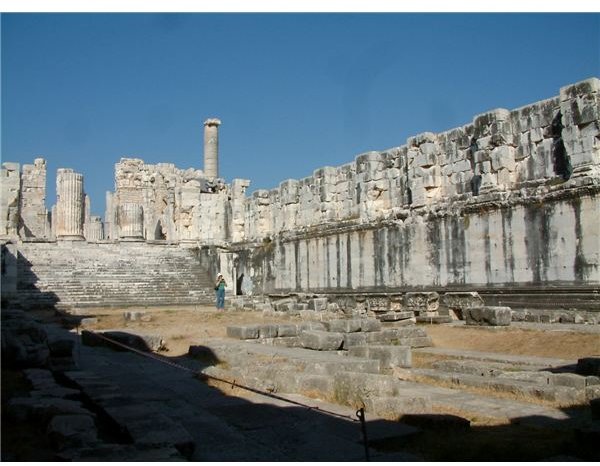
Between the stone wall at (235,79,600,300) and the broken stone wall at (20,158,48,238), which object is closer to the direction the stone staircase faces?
the stone wall at (235,79,600,300)

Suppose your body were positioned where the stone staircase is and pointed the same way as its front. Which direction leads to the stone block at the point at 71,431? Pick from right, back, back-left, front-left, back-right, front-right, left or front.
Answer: front

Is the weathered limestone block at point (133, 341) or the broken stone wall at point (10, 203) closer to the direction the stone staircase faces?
the weathered limestone block

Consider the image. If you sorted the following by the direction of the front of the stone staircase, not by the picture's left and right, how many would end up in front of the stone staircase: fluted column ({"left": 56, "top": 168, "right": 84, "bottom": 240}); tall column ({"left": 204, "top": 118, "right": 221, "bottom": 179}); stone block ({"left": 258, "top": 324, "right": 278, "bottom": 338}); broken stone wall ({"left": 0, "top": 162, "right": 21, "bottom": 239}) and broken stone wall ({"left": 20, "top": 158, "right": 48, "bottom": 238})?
1

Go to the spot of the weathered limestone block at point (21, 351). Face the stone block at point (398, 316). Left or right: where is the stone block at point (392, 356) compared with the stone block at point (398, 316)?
right

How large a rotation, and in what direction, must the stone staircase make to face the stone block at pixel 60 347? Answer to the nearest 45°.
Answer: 0° — it already faces it

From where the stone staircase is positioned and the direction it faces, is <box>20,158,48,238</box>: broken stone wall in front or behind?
behind

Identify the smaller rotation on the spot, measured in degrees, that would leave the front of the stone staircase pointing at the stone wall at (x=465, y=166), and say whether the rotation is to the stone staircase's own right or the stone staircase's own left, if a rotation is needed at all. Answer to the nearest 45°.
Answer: approximately 45° to the stone staircase's own left

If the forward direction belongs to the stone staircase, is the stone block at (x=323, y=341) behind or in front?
in front

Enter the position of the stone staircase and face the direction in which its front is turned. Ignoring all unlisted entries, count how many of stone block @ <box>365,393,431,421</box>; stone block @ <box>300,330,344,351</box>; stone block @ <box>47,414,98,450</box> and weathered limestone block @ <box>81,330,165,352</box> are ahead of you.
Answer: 4

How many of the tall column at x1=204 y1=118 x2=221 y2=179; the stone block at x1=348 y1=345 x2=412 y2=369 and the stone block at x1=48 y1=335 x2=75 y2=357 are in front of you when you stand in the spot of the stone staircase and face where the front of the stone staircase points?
2

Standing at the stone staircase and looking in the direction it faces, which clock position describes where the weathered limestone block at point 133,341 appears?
The weathered limestone block is roughly at 12 o'clock from the stone staircase.

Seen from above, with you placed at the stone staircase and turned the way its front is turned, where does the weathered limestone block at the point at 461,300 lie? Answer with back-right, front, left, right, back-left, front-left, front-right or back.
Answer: front-left

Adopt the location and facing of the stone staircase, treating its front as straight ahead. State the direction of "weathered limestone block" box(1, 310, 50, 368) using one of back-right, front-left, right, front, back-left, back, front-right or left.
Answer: front

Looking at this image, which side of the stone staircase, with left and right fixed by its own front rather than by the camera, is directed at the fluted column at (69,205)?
back

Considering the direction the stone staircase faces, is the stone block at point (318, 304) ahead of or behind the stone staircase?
ahead

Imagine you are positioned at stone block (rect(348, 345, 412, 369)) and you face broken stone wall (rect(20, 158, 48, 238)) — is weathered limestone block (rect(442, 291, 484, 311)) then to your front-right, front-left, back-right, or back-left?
front-right

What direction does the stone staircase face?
toward the camera

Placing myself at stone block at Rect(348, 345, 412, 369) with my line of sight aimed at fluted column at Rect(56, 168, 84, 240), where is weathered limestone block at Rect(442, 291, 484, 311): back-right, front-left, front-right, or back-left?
front-right
